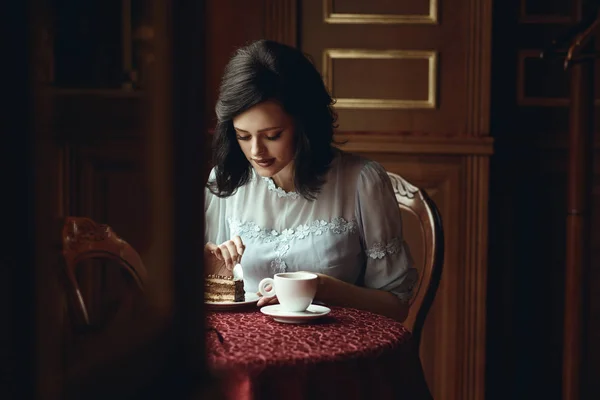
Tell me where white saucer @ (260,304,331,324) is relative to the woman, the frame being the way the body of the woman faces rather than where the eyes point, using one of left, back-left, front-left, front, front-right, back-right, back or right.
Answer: front-left

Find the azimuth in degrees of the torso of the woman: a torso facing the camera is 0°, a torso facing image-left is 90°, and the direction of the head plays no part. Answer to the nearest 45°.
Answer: approximately 45°

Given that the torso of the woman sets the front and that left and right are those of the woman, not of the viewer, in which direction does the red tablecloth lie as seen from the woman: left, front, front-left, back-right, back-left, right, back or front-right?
front-left
